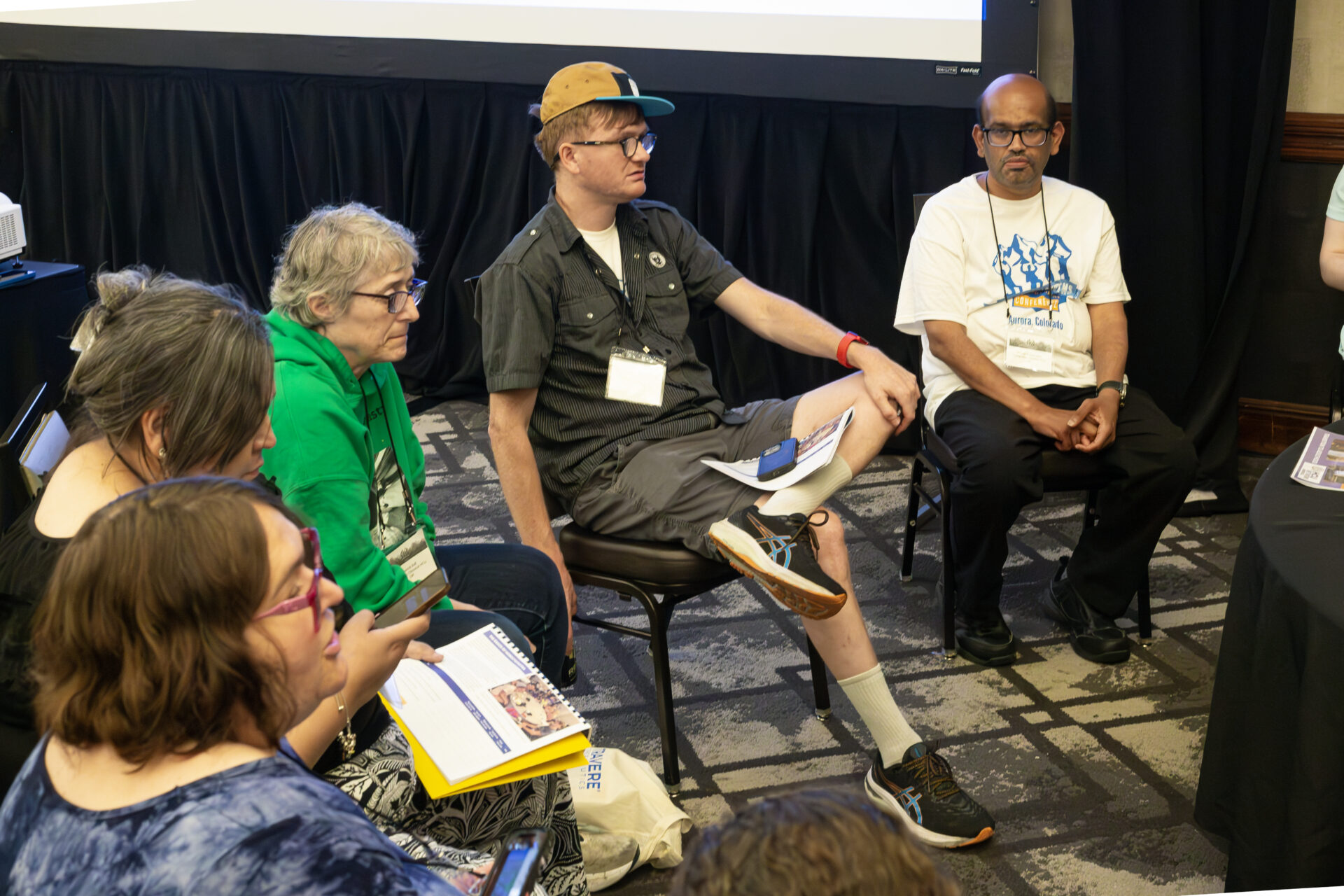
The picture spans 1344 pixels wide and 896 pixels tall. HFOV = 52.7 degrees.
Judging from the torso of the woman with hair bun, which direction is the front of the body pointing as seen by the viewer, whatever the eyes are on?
to the viewer's right

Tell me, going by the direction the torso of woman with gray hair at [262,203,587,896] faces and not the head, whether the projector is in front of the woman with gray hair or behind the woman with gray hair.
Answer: behind

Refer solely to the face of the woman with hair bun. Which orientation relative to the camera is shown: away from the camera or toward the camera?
away from the camera

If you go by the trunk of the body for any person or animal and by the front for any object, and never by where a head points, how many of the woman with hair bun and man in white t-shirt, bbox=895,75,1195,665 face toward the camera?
1

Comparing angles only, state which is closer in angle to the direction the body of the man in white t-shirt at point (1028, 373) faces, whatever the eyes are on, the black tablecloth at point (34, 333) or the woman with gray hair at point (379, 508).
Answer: the woman with gray hair

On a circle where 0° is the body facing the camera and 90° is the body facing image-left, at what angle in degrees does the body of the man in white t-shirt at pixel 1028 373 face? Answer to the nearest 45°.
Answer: approximately 0°

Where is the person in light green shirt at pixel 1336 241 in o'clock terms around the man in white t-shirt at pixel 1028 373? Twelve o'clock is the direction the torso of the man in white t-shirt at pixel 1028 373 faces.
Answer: the person in light green shirt at pixel 1336 241 is roughly at 8 o'clock from the man in white t-shirt at pixel 1028 373.

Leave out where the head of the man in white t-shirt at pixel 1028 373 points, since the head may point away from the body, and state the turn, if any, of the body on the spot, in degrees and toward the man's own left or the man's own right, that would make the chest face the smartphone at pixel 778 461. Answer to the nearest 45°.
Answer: approximately 45° to the man's own right

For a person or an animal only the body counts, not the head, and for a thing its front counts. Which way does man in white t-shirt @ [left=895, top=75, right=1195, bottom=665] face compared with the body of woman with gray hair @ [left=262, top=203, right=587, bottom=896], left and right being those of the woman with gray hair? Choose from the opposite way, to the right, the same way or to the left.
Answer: to the right

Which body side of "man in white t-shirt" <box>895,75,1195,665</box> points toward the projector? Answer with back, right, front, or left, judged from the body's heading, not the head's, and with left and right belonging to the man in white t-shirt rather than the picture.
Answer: right
